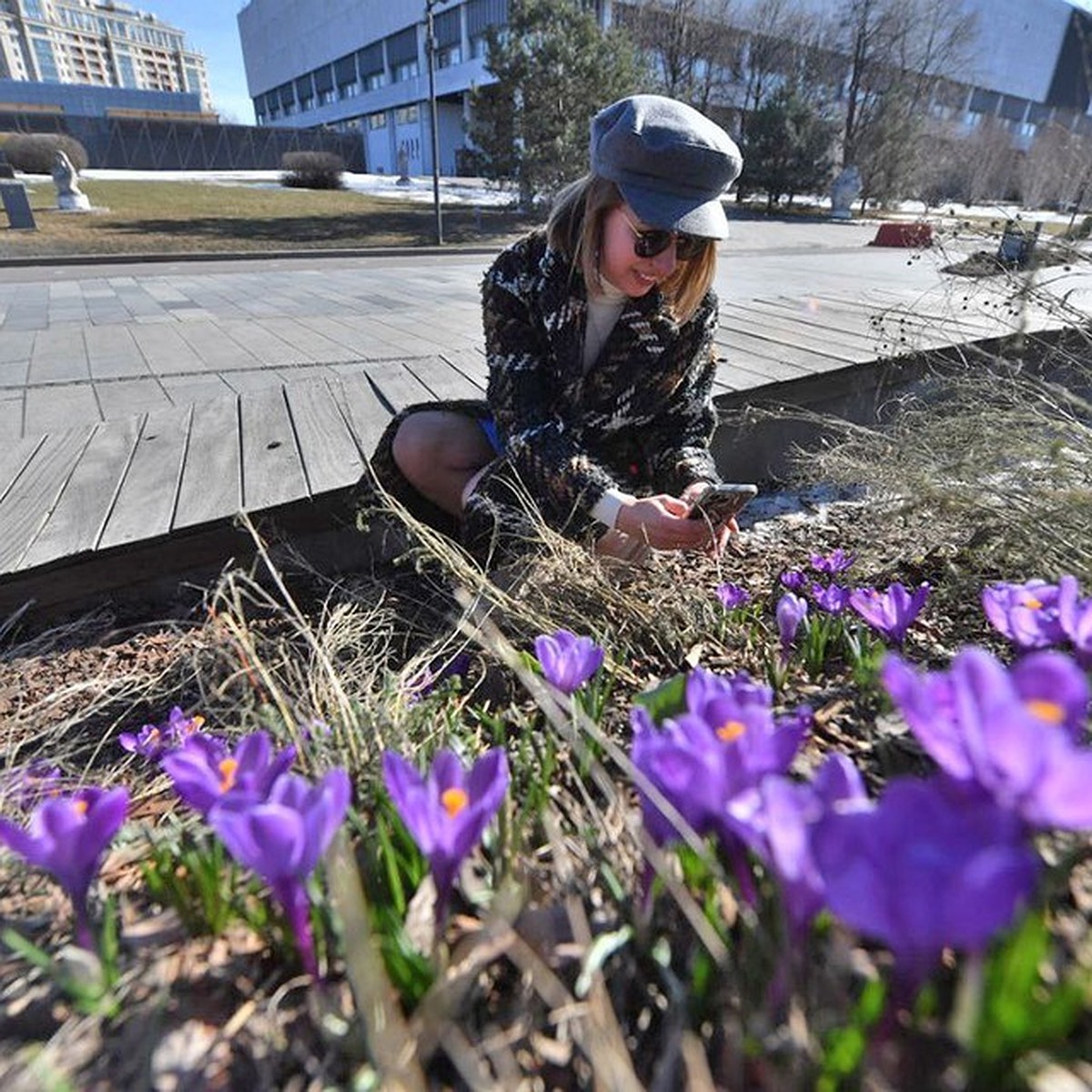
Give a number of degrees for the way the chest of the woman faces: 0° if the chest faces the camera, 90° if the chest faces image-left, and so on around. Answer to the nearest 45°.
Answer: approximately 315°

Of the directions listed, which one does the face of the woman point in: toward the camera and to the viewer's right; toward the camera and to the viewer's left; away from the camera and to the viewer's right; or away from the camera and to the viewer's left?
toward the camera and to the viewer's right

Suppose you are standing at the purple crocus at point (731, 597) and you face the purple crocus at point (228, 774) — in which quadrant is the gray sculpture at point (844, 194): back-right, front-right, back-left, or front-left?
back-right

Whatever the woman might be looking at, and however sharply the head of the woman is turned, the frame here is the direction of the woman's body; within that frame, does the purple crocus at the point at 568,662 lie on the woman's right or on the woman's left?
on the woman's right

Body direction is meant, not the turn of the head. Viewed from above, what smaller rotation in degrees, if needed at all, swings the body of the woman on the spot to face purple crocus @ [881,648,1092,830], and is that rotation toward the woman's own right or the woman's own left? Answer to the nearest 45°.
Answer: approximately 45° to the woman's own right

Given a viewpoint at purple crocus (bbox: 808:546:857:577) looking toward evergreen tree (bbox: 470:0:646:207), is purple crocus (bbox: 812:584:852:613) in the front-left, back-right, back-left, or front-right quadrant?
back-left

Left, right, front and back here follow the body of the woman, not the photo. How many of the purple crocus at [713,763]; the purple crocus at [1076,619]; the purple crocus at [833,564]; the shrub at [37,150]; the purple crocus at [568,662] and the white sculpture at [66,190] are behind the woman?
2

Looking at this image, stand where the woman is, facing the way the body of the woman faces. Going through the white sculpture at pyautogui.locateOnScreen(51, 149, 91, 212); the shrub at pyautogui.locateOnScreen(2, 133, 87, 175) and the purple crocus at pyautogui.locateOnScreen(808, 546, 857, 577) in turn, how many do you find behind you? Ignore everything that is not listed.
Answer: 2

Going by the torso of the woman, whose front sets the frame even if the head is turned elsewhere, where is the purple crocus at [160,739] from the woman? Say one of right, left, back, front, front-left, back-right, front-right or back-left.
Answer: right

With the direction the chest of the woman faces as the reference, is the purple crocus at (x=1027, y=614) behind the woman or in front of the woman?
in front

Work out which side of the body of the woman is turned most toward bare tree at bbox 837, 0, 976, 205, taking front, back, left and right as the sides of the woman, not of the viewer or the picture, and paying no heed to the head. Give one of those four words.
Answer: left

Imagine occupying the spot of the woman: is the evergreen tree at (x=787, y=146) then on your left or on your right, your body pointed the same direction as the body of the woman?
on your left

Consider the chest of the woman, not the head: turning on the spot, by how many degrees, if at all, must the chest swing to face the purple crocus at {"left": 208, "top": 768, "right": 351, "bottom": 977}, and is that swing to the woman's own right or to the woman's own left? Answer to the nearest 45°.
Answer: approximately 45° to the woman's own right

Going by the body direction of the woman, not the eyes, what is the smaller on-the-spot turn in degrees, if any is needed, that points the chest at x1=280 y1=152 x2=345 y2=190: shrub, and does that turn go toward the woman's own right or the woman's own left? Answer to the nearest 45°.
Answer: approximately 135° to the woman's own left

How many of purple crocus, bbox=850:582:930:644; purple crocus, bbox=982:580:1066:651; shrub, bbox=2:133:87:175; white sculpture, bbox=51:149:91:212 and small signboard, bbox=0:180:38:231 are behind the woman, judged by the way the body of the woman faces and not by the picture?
3

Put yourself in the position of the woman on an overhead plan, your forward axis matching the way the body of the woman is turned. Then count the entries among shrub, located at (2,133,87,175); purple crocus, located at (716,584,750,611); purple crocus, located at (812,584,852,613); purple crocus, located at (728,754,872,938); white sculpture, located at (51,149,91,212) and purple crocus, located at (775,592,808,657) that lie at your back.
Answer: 2
